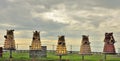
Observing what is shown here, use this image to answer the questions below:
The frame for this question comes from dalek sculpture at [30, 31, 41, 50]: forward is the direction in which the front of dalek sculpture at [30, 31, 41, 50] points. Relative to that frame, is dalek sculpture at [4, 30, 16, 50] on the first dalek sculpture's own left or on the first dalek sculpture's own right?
on the first dalek sculpture's own right

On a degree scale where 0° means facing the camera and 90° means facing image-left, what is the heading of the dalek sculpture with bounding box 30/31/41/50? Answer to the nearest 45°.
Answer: approximately 45°

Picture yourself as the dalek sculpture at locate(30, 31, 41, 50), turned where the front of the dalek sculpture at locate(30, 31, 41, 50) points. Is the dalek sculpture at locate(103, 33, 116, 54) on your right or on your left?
on your left

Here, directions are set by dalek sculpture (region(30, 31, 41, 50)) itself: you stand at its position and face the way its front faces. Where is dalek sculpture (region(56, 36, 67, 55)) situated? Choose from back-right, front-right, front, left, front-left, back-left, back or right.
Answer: back-left
